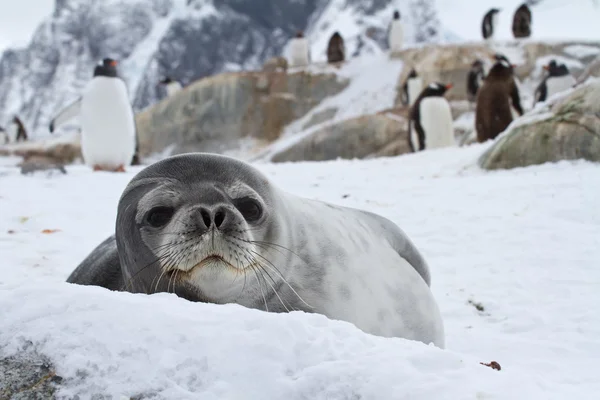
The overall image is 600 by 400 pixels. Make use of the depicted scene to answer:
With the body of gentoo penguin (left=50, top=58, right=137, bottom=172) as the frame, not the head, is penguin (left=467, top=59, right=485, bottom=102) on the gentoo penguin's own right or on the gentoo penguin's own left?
on the gentoo penguin's own left

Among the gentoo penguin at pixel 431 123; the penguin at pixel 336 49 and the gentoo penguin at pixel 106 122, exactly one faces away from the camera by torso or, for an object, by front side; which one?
the penguin

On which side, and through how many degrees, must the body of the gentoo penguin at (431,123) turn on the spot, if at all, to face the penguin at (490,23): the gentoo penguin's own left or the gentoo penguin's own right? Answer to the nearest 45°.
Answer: approximately 135° to the gentoo penguin's own left

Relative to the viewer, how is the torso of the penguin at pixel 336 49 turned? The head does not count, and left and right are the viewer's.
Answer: facing away from the viewer

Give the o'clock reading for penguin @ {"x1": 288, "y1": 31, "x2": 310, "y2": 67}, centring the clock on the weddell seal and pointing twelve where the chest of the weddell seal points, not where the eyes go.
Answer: The penguin is roughly at 6 o'clock from the weddell seal.

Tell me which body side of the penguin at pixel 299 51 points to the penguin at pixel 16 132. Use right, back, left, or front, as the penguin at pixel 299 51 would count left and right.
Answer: right

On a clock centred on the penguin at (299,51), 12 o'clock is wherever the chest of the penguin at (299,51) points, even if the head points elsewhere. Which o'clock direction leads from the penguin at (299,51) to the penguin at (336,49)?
the penguin at (336,49) is roughly at 10 o'clock from the penguin at (299,51).

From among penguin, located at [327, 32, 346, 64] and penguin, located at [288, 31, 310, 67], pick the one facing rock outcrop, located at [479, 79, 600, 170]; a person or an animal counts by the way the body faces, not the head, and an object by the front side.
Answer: penguin, located at [288, 31, 310, 67]

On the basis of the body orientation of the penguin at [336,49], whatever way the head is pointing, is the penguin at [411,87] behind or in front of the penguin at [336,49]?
behind

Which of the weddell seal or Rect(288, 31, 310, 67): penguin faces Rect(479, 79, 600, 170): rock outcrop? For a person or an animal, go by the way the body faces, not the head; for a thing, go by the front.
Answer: the penguin

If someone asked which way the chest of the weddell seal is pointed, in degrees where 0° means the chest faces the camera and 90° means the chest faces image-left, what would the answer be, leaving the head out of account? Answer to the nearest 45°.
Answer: approximately 0°
